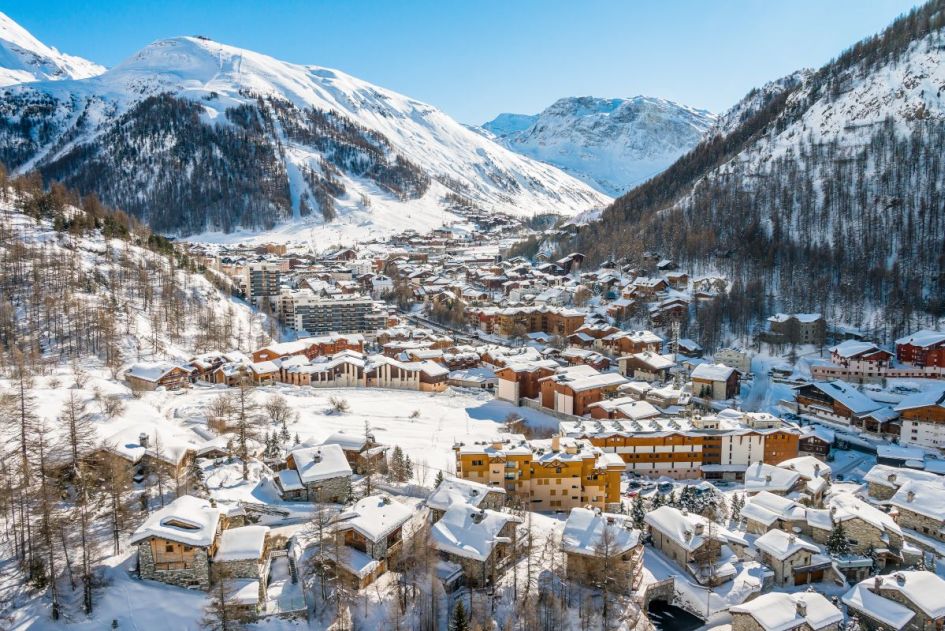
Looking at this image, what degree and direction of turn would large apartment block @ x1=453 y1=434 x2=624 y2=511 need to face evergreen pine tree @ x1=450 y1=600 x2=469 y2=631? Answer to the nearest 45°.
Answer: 0° — it already faces it

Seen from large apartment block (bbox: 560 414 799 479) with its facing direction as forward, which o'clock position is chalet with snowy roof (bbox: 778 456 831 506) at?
The chalet with snowy roof is roughly at 10 o'clock from the large apartment block.

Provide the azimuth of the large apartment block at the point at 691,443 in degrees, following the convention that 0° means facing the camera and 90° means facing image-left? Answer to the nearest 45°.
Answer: approximately 0°

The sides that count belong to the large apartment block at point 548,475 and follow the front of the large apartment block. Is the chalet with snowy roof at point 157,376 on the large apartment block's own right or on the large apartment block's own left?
on the large apartment block's own right

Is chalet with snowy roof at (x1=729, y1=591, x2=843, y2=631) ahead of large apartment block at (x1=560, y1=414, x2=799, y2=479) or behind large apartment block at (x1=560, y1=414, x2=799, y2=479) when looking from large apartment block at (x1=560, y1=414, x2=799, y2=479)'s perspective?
ahead

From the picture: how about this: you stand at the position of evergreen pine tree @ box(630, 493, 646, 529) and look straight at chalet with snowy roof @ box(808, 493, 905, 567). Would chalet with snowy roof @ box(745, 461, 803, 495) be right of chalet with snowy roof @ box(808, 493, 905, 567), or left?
left

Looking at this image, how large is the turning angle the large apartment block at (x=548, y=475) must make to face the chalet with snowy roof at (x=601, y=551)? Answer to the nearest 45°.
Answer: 0° — it already faces it

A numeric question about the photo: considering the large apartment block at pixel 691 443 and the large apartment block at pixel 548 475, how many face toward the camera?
2

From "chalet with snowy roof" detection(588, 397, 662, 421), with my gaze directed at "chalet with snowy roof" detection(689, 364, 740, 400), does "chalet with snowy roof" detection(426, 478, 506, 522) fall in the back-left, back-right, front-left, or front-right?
back-right
